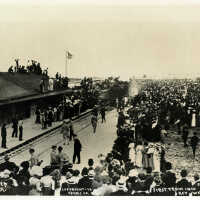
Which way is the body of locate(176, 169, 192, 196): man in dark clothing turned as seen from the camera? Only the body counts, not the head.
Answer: away from the camera

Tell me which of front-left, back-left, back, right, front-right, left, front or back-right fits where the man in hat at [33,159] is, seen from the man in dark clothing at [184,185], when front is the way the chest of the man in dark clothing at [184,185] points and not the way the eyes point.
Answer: left

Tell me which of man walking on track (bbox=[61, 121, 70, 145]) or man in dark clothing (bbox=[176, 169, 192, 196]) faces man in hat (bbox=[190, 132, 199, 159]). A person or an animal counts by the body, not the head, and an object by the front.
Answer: man in dark clothing (bbox=[176, 169, 192, 196])

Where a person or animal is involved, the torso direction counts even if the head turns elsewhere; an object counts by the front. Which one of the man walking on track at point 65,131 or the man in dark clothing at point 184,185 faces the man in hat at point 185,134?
the man in dark clothing at point 184,185

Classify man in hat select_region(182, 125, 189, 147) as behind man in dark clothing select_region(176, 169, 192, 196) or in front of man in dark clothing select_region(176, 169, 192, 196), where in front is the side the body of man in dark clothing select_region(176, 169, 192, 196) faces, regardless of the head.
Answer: in front

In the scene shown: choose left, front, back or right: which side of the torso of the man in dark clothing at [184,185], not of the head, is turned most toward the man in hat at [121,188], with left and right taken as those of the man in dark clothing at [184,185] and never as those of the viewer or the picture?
left
